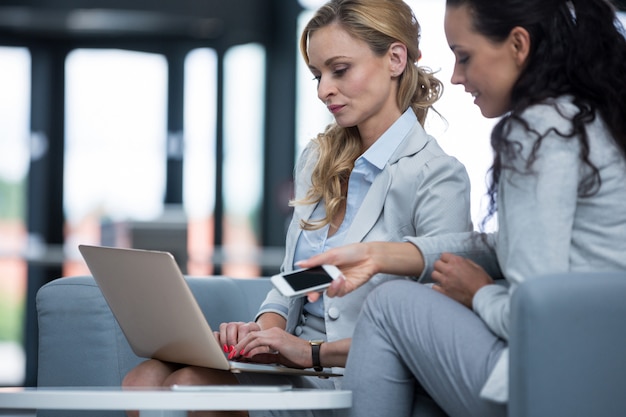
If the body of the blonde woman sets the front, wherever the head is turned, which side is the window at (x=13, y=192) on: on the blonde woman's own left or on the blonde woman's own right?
on the blonde woman's own right

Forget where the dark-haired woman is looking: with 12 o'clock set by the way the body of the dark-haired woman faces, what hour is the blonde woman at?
The blonde woman is roughly at 2 o'clock from the dark-haired woman.

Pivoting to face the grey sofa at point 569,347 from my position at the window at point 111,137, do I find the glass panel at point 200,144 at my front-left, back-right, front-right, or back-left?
front-left

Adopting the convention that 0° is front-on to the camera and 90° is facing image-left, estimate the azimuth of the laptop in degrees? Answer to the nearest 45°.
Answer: approximately 225°

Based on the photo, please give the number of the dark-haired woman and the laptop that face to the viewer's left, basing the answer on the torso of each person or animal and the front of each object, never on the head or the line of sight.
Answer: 1

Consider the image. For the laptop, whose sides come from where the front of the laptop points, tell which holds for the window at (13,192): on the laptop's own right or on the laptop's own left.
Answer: on the laptop's own left

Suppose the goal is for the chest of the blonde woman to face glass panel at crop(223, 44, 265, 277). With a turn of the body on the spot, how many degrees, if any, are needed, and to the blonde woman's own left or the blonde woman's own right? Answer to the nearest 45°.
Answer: approximately 135° to the blonde woman's own right

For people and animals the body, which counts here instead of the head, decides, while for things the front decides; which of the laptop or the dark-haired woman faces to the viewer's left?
the dark-haired woman

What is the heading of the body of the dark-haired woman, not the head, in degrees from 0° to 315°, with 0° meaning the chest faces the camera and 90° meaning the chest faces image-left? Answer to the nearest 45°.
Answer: approximately 90°

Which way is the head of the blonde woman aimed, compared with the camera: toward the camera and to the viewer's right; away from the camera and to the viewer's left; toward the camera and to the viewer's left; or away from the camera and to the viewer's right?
toward the camera and to the viewer's left

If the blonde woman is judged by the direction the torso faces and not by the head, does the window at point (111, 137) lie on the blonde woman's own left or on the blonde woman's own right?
on the blonde woman's own right

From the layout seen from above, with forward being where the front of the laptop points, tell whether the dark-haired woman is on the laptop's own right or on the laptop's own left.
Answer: on the laptop's own right

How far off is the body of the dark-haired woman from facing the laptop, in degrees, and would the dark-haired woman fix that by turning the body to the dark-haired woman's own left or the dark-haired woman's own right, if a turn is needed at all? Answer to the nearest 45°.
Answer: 0° — they already face it

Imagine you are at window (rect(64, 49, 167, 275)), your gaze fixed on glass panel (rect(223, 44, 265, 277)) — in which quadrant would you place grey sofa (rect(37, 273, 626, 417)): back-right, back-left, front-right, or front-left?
front-right

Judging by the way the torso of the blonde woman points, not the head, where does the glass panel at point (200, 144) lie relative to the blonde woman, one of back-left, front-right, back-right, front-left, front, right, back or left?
back-right

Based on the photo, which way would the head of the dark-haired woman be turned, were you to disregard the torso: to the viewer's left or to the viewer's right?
to the viewer's left
